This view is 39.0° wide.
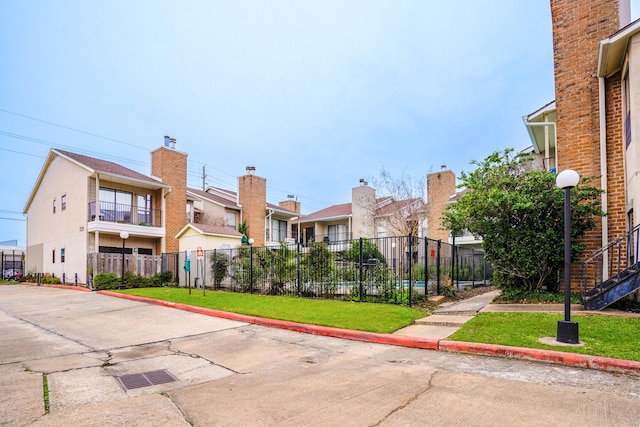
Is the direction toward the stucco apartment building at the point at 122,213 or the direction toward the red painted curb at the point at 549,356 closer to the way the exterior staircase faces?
the stucco apartment building

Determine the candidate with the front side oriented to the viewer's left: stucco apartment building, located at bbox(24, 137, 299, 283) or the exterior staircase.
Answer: the exterior staircase

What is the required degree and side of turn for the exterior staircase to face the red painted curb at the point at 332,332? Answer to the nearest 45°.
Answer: approximately 45° to its left

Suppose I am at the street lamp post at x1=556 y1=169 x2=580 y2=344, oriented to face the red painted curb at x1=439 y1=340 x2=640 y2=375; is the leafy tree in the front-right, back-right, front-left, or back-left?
back-right

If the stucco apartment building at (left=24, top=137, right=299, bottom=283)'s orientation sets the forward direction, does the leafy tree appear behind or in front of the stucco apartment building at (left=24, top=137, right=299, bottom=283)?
in front

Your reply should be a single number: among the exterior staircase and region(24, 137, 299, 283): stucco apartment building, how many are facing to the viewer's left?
1

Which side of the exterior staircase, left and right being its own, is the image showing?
left

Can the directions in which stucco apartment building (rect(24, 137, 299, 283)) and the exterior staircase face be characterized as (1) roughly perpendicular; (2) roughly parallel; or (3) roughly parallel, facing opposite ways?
roughly parallel, facing opposite ways

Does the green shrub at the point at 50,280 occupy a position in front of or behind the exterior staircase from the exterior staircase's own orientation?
in front
